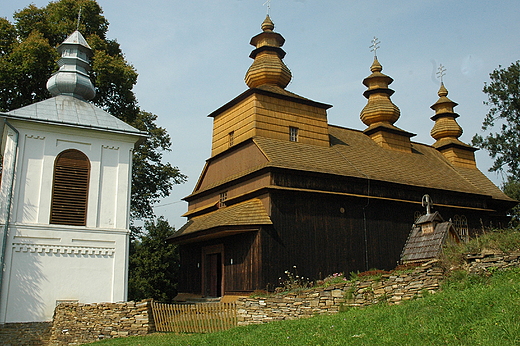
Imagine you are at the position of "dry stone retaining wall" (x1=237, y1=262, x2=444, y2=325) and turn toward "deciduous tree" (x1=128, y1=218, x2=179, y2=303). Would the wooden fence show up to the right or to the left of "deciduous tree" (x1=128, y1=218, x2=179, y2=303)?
left

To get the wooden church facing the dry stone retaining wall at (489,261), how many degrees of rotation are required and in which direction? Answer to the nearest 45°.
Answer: approximately 90° to its left

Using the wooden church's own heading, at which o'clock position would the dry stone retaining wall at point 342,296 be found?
The dry stone retaining wall is roughly at 10 o'clock from the wooden church.

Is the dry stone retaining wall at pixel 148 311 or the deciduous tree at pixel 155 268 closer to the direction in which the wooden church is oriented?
the dry stone retaining wall

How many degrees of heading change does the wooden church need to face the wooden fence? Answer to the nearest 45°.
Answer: approximately 45° to its left

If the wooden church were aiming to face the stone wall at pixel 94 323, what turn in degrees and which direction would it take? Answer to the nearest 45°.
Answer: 0° — it already faces it

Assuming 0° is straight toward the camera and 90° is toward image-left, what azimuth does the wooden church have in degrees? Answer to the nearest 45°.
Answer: approximately 45°
